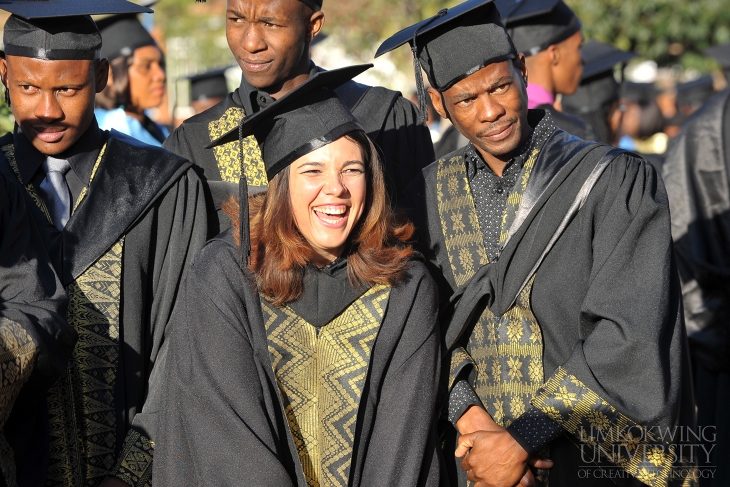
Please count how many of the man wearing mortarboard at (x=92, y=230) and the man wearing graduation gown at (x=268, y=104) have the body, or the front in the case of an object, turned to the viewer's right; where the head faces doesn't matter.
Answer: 0

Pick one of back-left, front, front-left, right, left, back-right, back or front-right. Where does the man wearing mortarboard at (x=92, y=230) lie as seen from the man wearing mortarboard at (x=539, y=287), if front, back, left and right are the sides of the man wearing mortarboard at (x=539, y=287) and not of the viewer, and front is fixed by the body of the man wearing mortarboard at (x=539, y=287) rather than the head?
front-right

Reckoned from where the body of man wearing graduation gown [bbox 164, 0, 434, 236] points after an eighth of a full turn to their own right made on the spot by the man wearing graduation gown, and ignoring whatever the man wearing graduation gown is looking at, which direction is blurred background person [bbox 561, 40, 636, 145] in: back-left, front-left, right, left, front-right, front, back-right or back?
back-right

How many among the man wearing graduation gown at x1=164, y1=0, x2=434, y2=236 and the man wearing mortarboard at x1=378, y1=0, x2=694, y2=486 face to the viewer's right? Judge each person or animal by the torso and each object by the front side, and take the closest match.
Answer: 0

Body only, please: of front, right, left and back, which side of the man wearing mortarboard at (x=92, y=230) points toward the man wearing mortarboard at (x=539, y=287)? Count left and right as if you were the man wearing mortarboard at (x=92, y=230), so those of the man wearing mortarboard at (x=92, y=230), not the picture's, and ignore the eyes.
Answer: left

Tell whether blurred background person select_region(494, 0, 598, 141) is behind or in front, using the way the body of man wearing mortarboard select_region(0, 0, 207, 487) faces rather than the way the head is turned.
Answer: behind

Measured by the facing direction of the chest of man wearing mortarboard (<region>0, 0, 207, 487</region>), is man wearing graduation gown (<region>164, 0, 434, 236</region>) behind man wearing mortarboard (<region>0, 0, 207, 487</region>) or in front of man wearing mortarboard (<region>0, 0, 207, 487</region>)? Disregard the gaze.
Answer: behind

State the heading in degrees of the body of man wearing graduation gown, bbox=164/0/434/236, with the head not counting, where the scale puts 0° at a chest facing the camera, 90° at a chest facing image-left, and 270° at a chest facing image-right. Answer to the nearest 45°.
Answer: approximately 45°

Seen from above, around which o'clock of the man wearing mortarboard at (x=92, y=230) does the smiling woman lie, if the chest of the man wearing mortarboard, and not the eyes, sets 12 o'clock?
The smiling woman is roughly at 9 o'clock from the man wearing mortarboard.

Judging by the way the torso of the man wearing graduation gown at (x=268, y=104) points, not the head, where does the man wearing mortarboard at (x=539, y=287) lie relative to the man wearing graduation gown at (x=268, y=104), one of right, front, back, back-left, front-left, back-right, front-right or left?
left

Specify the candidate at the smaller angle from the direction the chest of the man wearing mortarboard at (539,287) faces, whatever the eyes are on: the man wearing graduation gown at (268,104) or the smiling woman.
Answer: the smiling woman

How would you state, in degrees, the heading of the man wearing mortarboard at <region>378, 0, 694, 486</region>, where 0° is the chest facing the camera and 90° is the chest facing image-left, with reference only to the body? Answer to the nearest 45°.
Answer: approximately 45°

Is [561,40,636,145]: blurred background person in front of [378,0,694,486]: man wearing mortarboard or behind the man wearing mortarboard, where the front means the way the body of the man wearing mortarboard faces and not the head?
behind
